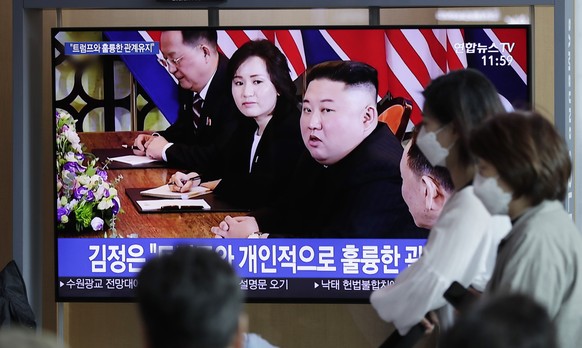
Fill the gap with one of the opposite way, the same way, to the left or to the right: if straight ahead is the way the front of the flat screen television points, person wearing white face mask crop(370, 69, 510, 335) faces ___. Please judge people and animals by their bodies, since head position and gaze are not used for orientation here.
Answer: to the right

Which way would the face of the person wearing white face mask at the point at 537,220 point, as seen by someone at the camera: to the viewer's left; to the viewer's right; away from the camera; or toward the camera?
to the viewer's left

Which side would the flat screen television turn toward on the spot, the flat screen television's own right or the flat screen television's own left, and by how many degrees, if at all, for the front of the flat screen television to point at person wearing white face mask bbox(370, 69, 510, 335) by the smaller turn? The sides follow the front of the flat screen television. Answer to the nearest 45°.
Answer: approximately 45° to the flat screen television's own left

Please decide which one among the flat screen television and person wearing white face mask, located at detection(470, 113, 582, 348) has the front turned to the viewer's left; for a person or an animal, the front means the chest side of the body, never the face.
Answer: the person wearing white face mask

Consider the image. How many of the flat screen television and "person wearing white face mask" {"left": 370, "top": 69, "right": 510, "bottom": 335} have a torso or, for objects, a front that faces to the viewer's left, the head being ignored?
1

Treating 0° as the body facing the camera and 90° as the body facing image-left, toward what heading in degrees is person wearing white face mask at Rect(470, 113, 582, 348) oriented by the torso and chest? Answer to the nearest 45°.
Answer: approximately 90°

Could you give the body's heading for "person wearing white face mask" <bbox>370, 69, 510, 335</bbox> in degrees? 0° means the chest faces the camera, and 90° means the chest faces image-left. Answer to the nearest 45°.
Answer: approximately 90°

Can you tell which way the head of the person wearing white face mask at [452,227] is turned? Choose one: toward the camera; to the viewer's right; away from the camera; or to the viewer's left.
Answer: to the viewer's left

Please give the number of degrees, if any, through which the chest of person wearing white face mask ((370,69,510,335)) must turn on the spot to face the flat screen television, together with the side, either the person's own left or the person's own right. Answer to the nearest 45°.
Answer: approximately 45° to the person's own right
